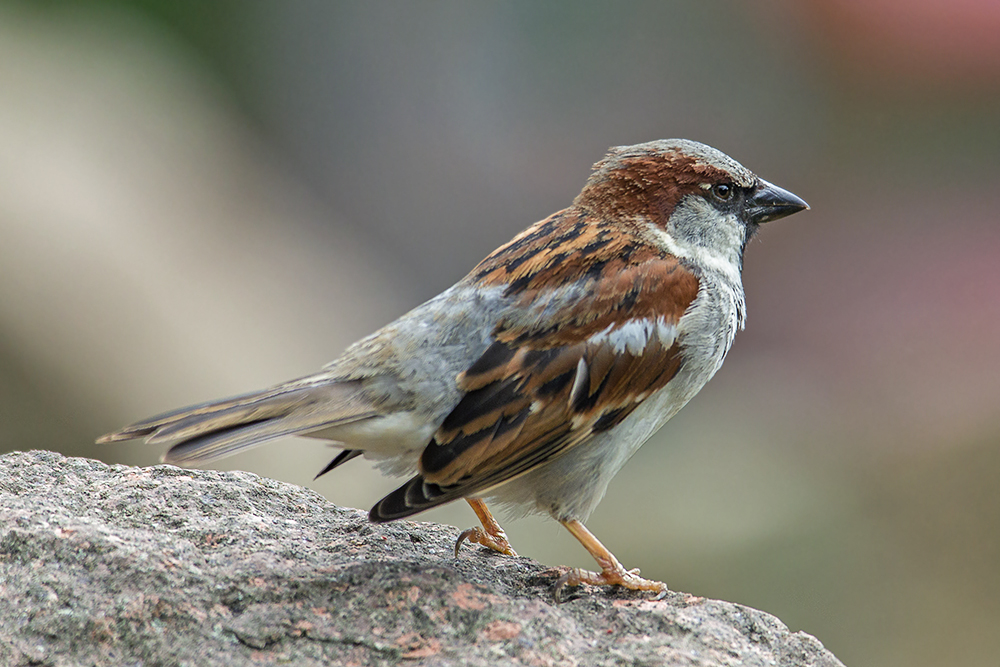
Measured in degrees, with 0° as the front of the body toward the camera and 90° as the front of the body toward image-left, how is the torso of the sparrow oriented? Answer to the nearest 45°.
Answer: approximately 270°
